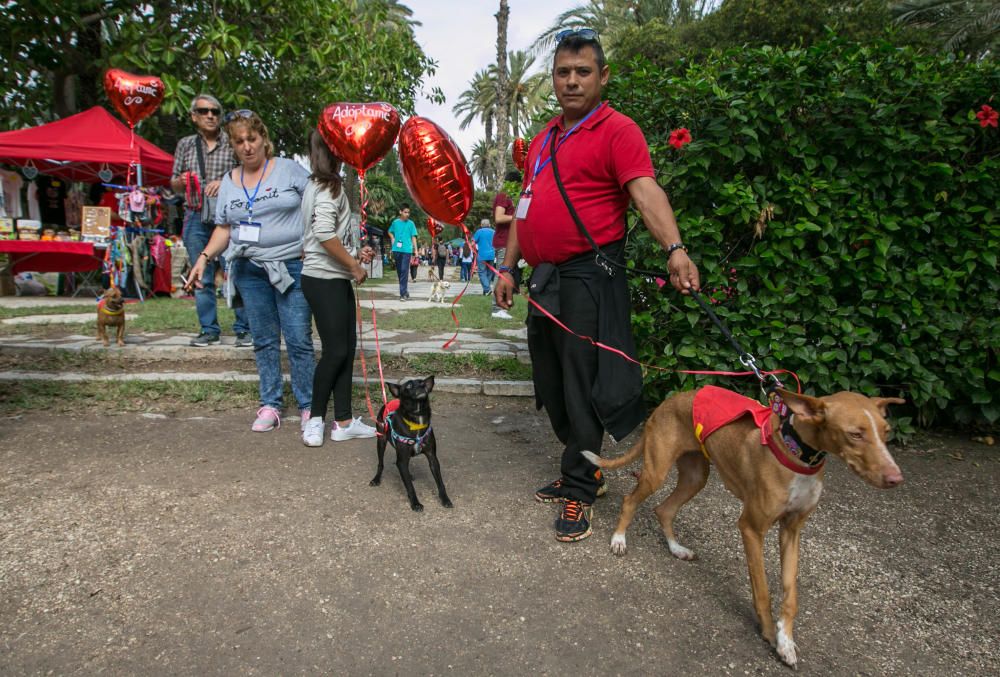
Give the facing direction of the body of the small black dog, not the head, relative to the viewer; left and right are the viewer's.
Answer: facing the viewer and to the right of the viewer

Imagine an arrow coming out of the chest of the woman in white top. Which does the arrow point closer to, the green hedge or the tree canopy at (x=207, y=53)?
the green hedge

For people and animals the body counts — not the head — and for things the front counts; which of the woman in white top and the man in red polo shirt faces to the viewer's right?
the woman in white top

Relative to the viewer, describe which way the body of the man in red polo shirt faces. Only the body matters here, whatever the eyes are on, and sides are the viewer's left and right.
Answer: facing the viewer and to the left of the viewer

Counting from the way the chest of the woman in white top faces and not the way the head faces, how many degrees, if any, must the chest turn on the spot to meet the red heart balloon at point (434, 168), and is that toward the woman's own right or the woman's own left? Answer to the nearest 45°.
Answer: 0° — they already face it

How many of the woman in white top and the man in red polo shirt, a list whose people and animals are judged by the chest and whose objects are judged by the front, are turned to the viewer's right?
1

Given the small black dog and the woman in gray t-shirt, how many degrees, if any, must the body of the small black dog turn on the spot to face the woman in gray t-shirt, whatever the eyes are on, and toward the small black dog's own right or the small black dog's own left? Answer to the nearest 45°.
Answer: approximately 180°

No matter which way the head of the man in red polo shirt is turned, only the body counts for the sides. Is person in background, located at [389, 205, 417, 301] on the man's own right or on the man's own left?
on the man's own right

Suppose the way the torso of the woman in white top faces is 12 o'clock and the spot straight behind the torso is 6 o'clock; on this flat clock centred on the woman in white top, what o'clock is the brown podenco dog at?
The brown podenco dog is roughly at 2 o'clock from the woman in white top.

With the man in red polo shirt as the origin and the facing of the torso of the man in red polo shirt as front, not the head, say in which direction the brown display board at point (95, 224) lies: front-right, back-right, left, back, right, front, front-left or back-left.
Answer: right

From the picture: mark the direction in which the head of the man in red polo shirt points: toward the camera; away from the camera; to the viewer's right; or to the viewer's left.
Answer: toward the camera

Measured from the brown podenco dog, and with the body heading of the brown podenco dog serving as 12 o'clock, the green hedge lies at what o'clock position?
The green hedge is roughly at 8 o'clock from the brown podenco dog.

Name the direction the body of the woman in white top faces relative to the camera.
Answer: to the viewer's right

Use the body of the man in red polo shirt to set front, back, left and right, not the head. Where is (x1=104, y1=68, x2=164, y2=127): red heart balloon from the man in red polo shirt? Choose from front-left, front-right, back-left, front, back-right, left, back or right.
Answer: right

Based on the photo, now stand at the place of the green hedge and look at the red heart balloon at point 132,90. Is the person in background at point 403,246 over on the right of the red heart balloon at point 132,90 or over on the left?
right
